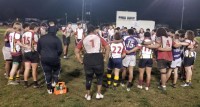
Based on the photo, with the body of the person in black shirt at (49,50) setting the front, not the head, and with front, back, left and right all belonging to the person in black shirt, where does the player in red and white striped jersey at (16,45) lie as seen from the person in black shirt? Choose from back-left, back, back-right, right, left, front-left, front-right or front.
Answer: front-left

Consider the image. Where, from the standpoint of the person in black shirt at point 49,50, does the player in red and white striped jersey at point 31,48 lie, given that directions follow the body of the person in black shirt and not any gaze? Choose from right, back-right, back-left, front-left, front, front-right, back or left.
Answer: front-left

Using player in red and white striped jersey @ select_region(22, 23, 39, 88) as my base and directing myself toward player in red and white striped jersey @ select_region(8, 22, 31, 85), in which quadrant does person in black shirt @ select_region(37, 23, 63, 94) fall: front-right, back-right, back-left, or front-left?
back-left

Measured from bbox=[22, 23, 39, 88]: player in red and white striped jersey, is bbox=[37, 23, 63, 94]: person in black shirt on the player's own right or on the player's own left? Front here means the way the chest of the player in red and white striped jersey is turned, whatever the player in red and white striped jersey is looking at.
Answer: on the player's own right

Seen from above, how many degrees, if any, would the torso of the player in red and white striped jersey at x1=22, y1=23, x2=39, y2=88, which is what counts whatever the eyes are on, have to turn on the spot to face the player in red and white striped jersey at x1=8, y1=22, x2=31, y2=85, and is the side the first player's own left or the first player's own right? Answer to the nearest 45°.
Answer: approximately 90° to the first player's own left

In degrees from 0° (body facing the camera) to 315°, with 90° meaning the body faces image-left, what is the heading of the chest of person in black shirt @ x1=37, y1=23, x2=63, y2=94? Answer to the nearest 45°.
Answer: approximately 180°

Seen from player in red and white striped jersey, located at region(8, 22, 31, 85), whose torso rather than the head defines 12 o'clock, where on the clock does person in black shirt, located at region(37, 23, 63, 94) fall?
The person in black shirt is roughly at 3 o'clock from the player in red and white striped jersey.

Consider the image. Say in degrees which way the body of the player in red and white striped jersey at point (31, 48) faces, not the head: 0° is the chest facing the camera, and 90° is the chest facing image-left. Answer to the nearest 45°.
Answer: approximately 225°

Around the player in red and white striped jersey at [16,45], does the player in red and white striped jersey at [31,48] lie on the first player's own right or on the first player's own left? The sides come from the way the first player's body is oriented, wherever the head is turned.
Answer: on the first player's own right

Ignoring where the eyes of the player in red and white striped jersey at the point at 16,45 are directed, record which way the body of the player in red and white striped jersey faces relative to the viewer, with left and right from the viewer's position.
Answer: facing away from the viewer and to the right of the viewer
